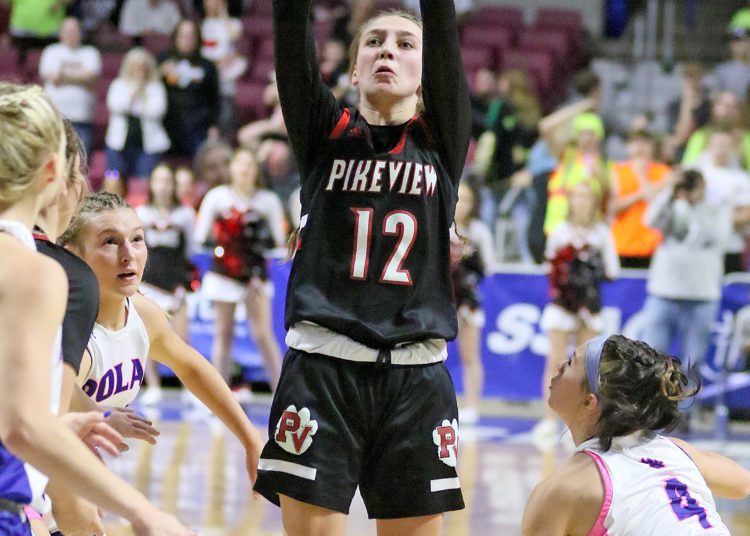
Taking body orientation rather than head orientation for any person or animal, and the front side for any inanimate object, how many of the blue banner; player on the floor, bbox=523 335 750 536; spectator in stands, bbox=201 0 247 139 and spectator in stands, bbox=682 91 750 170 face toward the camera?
3

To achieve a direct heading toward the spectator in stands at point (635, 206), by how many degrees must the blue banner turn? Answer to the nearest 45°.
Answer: approximately 135° to its left

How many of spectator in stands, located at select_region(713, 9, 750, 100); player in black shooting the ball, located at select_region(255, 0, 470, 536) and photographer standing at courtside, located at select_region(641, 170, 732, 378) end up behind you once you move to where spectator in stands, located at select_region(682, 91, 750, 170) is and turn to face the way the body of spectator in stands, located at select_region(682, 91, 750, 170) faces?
1

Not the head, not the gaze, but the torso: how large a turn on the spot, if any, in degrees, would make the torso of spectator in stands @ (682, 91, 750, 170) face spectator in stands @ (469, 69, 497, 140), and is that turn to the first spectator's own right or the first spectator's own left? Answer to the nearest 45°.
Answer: approximately 90° to the first spectator's own right

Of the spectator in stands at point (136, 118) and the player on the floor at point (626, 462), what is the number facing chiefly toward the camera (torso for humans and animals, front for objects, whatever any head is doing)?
1

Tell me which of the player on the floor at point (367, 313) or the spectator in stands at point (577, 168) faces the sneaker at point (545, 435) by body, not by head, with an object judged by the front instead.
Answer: the spectator in stands

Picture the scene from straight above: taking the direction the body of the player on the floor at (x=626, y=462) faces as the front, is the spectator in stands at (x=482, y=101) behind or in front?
in front

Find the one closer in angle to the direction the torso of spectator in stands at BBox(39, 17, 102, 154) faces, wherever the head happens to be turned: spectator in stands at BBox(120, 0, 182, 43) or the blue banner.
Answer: the blue banner

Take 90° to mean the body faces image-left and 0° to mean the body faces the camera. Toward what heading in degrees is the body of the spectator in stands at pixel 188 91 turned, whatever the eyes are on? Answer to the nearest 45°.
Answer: approximately 0°
